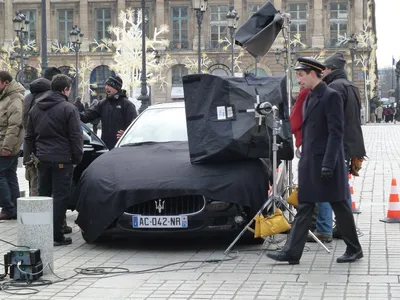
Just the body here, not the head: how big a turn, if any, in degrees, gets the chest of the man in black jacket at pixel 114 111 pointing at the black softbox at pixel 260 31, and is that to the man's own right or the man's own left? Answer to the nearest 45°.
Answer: approximately 90° to the man's own left

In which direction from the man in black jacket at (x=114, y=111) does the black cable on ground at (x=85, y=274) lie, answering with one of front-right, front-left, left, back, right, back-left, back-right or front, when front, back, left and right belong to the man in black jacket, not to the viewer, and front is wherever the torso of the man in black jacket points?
front-left

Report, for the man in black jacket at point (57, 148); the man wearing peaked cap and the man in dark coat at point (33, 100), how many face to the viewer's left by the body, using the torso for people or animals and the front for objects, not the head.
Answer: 1

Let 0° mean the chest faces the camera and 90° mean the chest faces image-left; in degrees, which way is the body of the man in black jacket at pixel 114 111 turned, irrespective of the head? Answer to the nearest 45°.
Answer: approximately 45°

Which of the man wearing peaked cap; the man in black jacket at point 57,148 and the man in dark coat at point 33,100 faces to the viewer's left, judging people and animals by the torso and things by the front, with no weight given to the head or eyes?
the man wearing peaked cap

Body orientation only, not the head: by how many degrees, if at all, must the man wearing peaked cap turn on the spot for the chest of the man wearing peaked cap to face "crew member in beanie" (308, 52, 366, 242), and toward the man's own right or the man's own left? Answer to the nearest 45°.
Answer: approximately 90° to the man's own right

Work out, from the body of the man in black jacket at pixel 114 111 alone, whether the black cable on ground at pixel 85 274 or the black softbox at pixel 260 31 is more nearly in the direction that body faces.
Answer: the black cable on ground

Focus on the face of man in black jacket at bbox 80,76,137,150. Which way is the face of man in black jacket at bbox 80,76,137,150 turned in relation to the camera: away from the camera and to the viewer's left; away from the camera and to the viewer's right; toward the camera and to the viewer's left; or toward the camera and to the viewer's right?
toward the camera and to the viewer's left

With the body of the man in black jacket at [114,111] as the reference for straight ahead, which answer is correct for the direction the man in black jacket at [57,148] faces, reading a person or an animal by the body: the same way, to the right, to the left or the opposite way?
the opposite way

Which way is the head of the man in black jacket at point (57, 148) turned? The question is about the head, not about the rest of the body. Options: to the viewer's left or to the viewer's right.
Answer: to the viewer's right
